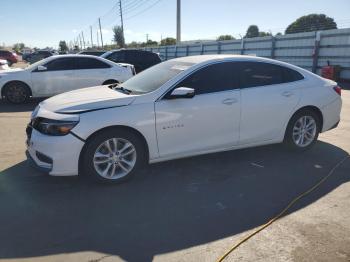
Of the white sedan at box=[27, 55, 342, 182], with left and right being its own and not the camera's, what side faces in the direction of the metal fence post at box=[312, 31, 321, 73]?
back

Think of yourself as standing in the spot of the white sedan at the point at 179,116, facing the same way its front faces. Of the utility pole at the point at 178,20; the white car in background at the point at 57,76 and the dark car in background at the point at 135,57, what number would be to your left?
0

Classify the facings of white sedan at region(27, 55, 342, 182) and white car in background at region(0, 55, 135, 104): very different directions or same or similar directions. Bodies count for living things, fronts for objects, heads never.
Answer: same or similar directions

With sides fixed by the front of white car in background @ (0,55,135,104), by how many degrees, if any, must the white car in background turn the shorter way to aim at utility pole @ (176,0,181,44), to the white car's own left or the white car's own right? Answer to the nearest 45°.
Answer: approximately 135° to the white car's own right

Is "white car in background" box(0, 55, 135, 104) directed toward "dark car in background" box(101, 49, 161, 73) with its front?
no

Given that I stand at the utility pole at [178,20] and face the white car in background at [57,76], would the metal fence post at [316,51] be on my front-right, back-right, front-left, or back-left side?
front-left

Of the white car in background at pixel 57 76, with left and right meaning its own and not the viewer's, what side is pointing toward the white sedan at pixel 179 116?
left

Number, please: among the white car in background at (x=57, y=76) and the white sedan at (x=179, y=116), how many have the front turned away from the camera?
0

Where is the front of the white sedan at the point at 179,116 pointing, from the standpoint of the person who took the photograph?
facing the viewer and to the left of the viewer

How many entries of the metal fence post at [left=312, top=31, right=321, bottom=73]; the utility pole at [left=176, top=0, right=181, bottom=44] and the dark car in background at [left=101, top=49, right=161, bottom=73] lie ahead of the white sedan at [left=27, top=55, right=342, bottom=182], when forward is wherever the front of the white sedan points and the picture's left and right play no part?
0

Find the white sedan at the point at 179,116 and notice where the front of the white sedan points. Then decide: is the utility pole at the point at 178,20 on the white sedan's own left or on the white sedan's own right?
on the white sedan's own right

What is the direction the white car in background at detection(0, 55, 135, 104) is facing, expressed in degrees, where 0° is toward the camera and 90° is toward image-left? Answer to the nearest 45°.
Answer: approximately 90°

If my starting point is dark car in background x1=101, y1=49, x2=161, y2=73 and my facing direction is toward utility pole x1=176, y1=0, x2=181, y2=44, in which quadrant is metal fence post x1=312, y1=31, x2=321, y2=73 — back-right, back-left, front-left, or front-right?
front-right

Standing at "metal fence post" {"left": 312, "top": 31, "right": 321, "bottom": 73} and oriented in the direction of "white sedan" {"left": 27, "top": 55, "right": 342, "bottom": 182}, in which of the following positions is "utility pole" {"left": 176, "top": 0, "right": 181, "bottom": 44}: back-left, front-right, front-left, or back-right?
back-right
